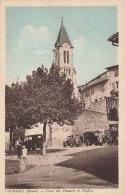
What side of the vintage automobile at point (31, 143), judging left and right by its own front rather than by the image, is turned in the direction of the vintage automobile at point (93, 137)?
back

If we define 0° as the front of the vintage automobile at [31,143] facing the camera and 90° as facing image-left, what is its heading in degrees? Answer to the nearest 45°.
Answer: approximately 45°
